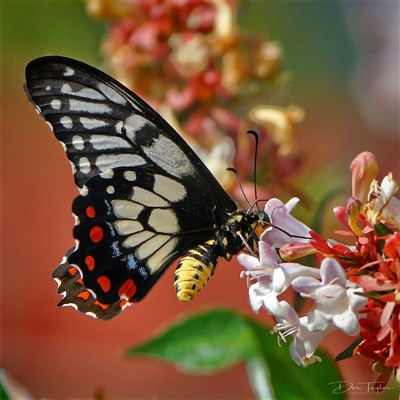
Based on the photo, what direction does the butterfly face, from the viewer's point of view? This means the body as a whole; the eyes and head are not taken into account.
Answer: to the viewer's right
